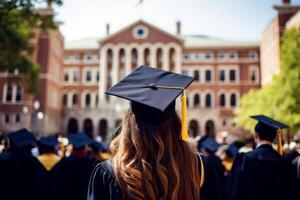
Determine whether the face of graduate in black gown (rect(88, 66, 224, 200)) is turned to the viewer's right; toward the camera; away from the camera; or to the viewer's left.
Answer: away from the camera

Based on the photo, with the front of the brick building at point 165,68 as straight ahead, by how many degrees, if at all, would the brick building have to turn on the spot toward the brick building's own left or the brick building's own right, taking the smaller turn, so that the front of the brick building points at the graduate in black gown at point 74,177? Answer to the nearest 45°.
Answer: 0° — it already faces them

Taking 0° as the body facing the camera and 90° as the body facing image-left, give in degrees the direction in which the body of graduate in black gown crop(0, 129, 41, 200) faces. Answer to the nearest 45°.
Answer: approximately 180°

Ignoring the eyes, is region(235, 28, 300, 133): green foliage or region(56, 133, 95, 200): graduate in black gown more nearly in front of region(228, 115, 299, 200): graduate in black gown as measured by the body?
the green foliage

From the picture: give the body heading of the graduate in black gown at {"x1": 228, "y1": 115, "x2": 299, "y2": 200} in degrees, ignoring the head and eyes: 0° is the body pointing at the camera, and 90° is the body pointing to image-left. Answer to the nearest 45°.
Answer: approximately 180°

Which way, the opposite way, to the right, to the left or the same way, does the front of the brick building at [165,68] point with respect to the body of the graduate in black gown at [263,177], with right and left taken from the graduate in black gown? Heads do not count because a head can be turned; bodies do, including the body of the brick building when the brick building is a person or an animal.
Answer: the opposite way

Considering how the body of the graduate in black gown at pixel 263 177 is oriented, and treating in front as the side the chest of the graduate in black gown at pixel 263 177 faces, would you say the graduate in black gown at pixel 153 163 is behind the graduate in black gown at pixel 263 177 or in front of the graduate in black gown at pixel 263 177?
behind

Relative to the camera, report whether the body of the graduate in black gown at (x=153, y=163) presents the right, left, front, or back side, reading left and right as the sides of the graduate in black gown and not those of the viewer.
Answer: back
